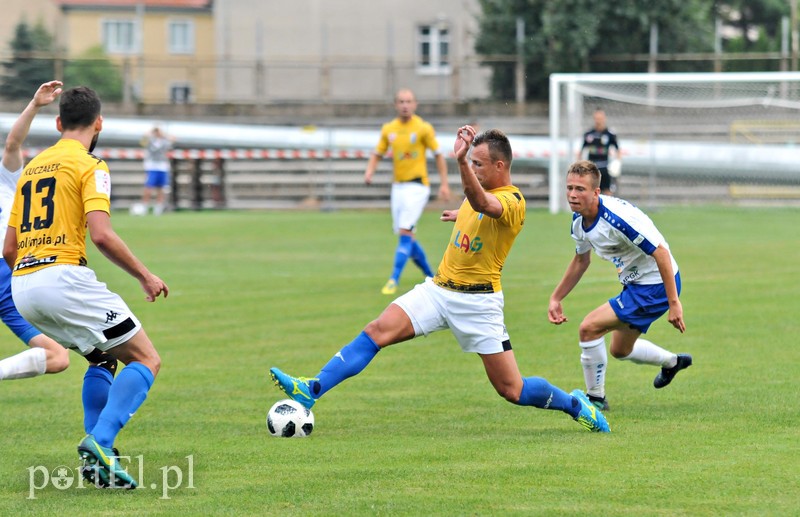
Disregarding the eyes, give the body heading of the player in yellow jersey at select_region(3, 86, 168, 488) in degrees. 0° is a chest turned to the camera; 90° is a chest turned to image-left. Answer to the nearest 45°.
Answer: approximately 225°

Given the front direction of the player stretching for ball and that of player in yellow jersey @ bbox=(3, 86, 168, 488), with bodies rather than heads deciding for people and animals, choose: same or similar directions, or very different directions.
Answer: very different directions

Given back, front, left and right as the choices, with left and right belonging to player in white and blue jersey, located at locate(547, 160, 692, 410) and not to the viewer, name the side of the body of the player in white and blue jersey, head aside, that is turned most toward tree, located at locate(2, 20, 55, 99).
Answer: right

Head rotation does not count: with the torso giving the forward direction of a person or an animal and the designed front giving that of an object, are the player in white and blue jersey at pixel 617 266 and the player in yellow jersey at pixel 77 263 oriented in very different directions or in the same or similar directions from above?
very different directions

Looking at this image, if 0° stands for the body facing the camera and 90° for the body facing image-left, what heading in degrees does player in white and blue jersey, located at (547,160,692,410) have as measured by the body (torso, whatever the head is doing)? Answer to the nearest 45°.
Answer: approximately 45°

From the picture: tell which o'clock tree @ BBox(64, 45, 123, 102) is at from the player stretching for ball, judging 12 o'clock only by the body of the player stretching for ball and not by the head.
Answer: The tree is roughly at 4 o'clock from the player stretching for ball.
